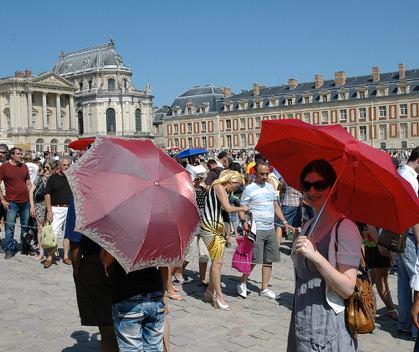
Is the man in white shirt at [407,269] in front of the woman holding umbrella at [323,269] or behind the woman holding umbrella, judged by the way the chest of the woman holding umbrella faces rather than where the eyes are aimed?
behind

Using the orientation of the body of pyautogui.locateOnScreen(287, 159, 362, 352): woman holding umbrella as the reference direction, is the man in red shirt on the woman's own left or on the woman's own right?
on the woman's own right

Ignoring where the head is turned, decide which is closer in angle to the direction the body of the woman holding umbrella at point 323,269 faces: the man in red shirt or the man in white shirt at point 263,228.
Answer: the man in red shirt

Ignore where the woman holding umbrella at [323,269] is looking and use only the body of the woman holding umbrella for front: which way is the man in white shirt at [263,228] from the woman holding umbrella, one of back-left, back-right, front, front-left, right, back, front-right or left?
back-right

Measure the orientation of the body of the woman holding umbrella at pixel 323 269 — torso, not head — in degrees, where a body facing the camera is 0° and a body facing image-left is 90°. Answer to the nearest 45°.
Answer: approximately 45°
